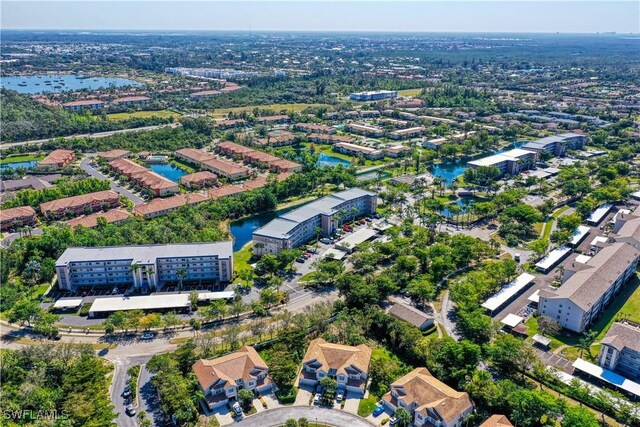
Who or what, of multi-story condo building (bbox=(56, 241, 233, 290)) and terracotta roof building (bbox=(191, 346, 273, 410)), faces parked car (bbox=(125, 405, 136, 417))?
the multi-story condo building

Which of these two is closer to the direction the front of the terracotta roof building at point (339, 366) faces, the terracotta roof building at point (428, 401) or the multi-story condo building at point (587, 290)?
the terracotta roof building

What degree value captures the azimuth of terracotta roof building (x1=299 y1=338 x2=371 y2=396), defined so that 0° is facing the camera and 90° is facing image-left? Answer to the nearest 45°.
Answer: approximately 0°

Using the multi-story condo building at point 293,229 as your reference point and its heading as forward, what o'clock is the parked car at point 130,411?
The parked car is roughly at 2 o'clock from the multi-story condo building.

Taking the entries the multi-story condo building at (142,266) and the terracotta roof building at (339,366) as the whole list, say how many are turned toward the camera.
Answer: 2

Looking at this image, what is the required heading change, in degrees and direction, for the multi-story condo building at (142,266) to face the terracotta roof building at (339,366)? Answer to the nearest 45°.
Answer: approximately 45° to its left

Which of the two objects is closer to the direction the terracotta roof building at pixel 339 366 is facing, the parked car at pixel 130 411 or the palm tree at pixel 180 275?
the parked car

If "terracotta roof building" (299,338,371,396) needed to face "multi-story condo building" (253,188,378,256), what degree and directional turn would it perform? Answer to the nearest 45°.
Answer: approximately 180°

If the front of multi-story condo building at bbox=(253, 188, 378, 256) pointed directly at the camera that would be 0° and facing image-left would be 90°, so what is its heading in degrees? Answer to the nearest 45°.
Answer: approximately 315°

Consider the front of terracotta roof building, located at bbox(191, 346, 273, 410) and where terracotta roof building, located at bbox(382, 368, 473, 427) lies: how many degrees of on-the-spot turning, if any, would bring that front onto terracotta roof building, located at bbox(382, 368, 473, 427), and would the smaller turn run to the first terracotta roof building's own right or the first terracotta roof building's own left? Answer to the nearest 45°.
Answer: approximately 45° to the first terracotta roof building's own left

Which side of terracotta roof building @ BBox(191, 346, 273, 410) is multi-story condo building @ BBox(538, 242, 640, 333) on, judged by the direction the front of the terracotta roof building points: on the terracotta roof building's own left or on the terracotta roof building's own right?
on the terracotta roof building's own left
